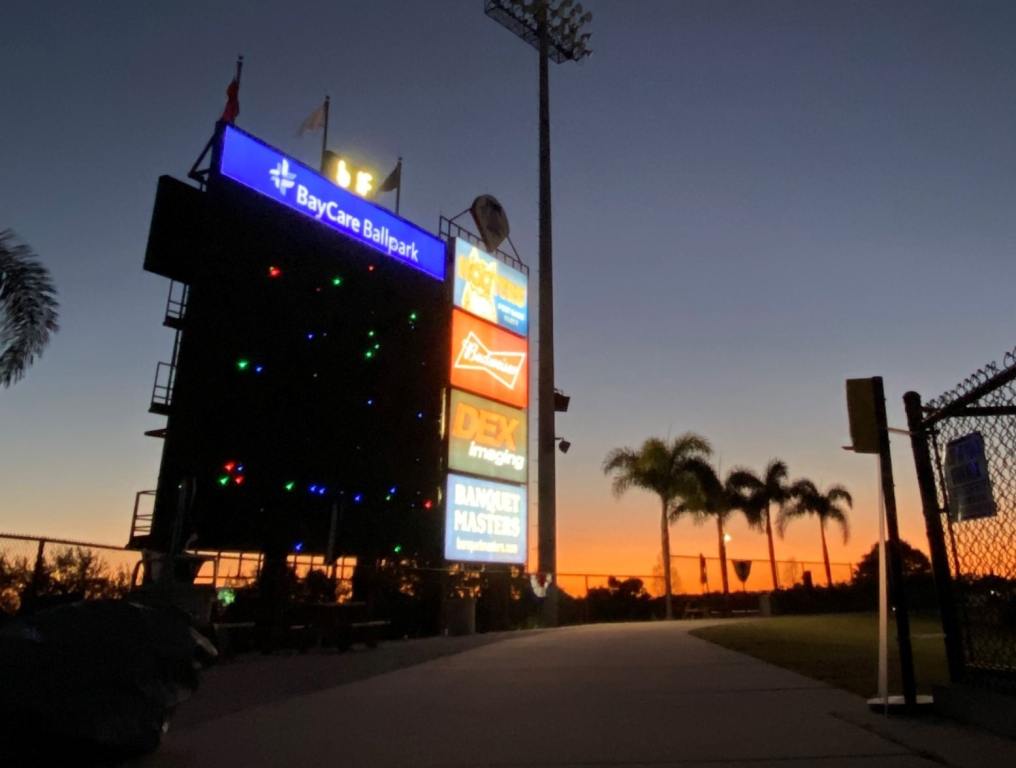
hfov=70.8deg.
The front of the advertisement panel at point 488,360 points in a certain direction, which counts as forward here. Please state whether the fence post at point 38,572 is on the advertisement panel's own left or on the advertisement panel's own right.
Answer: on the advertisement panel's own right

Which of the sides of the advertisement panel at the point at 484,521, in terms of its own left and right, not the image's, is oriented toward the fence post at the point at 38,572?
right

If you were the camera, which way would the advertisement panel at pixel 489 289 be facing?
facing the viewer and to the right of the viewer

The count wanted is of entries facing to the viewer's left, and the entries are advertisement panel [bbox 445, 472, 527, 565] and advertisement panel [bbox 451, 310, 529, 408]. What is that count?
0

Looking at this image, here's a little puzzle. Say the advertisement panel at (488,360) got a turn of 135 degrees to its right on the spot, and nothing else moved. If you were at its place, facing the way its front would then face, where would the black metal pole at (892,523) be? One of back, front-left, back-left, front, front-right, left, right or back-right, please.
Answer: left

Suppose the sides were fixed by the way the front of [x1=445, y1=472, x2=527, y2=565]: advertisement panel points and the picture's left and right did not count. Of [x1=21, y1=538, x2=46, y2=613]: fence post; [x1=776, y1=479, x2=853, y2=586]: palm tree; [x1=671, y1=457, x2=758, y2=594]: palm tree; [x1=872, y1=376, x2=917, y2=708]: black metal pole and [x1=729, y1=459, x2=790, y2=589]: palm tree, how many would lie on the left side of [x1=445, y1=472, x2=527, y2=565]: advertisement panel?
3

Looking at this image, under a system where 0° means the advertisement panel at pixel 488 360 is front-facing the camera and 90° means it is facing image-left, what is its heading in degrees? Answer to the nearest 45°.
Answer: approximately 315°

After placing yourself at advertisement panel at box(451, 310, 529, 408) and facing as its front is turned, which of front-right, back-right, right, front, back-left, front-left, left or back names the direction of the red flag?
right

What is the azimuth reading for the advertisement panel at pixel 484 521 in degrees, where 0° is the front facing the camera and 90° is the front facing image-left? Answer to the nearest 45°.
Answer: approximately 315°

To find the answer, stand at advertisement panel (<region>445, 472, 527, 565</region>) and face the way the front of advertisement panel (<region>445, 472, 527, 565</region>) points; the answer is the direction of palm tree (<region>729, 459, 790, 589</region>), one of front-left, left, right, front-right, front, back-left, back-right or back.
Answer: left
